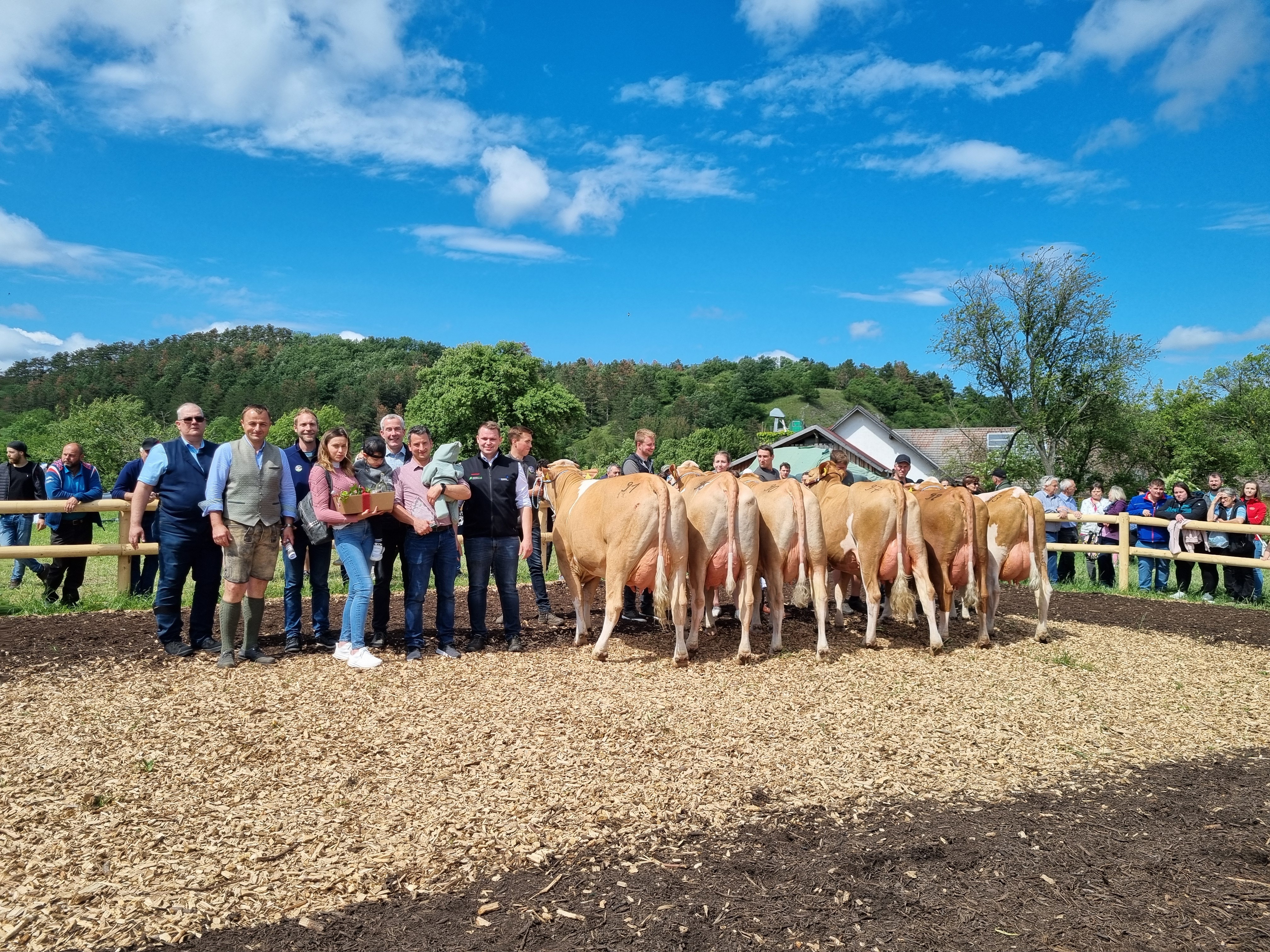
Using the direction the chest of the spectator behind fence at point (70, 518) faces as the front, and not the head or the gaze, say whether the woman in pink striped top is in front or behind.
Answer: in front

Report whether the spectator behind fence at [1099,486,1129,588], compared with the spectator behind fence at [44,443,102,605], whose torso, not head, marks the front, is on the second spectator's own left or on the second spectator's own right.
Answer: on the second spectator's own left

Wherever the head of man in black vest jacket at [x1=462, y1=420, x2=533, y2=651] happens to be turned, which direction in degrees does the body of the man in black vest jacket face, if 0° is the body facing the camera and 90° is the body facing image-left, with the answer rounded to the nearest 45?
approximately 0°
